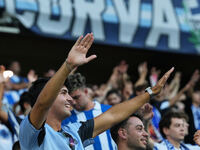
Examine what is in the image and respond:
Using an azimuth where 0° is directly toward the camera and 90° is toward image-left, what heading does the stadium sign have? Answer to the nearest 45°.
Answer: approximately 0°
